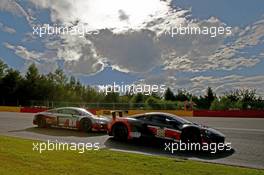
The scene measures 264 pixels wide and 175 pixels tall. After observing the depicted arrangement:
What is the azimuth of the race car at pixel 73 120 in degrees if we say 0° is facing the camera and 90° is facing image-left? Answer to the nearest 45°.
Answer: approximately 315°

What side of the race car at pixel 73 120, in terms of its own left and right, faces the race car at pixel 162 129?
front
